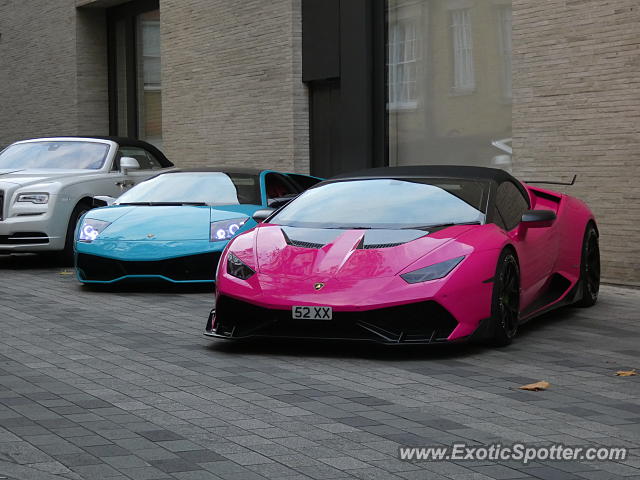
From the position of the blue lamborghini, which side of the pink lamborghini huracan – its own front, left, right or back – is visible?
right

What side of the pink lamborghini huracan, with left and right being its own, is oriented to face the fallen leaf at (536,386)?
front

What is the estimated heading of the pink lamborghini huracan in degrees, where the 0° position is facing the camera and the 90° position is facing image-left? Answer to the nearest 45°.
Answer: approximately 45°
